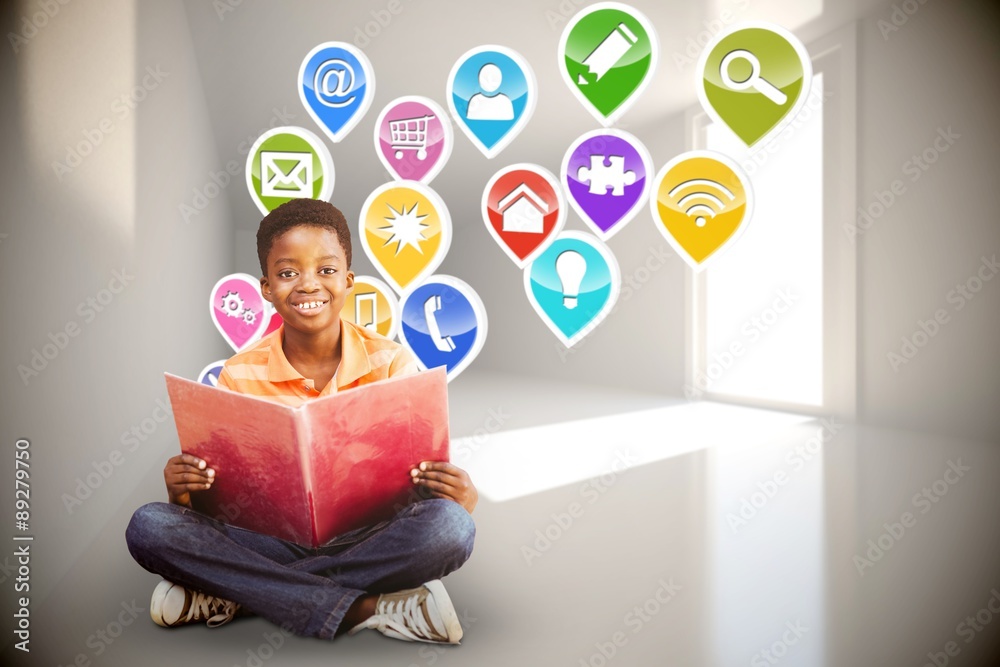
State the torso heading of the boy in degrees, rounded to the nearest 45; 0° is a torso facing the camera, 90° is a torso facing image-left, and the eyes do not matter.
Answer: approximately 0°
